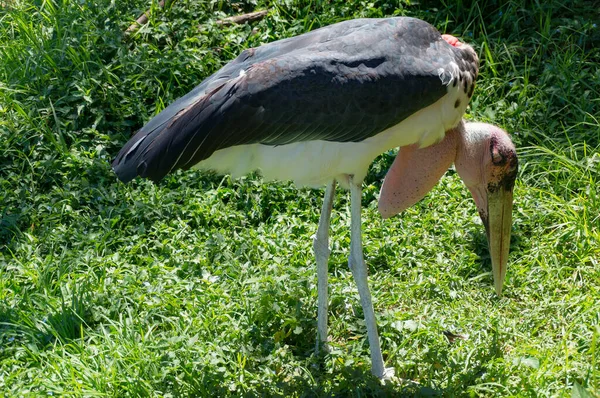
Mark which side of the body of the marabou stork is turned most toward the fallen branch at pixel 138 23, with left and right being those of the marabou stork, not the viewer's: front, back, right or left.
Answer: left

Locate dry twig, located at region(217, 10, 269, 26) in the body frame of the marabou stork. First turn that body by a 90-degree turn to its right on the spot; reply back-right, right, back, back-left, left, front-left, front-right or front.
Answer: back

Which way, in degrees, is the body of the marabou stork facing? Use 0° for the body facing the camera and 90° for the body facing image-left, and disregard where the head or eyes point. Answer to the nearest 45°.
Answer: approximately 270°
